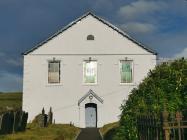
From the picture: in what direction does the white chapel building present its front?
toward the camera

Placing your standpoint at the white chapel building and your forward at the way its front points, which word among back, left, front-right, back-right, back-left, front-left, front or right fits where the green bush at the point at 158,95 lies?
front
